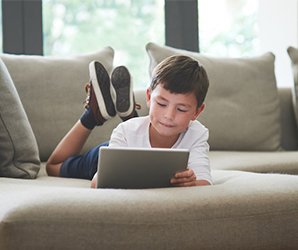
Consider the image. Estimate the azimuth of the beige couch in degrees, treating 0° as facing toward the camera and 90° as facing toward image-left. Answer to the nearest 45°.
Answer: approximately 0°
